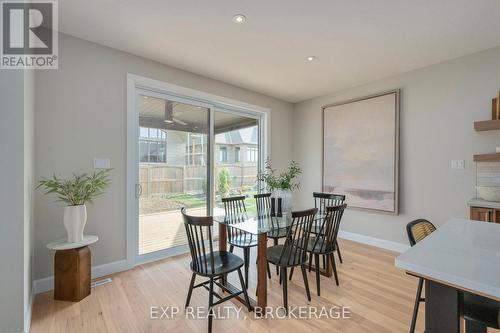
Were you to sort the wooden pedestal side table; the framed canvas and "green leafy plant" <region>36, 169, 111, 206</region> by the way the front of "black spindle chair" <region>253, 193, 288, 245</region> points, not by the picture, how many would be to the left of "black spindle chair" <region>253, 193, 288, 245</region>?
1

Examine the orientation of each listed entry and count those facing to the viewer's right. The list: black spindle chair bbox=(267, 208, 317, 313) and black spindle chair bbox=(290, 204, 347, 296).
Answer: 0

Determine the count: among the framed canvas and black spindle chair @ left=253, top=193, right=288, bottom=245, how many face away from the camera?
0

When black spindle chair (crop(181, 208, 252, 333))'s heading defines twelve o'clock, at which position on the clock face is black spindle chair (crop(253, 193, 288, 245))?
black spindle chair (crop(253, 193, 288, 245)) is roughly at 12 o'clock from black spindle chair (crop(181, 208, 252, 333)).

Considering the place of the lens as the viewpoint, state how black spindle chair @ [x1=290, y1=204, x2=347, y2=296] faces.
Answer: facing away from the viewer and to the left of the viewer

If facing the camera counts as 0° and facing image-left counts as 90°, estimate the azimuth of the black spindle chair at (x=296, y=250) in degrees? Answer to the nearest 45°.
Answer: approximately 135°

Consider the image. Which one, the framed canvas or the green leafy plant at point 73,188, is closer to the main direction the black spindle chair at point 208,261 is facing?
the framed canvas

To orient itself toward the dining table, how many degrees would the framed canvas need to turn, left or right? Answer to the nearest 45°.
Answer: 0° — it already faces it

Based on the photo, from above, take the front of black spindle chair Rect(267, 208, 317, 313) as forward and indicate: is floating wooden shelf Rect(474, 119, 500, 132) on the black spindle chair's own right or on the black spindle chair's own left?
on the black spindle chair's own right

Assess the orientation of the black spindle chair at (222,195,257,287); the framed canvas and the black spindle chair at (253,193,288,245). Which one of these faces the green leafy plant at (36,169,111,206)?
the framed canvas

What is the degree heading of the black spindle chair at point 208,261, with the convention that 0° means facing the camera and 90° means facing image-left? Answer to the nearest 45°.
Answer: approximately 225°

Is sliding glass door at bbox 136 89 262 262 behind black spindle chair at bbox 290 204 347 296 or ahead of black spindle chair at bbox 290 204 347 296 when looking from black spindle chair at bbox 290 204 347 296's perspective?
ahead

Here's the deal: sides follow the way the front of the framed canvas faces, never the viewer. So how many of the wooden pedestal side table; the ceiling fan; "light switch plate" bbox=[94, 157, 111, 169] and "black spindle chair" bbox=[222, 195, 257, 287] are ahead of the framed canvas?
4
